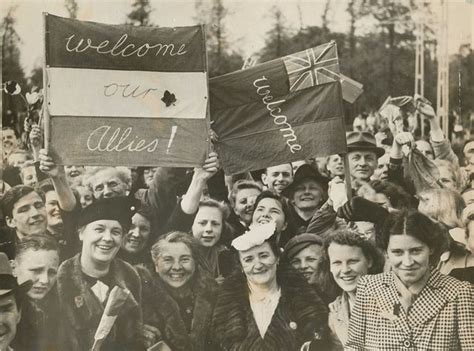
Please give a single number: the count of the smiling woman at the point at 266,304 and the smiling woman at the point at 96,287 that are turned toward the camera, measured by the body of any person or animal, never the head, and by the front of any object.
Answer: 2

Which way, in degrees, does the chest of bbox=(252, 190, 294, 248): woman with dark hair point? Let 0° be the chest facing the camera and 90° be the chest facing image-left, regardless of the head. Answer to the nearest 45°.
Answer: approximately 45°

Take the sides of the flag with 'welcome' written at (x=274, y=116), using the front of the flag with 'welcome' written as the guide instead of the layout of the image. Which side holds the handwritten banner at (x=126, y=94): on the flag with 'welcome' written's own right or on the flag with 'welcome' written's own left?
on the flag with 'welcome' written's own right

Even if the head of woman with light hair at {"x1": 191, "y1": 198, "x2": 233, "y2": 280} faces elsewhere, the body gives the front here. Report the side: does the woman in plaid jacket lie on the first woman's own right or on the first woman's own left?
on the first woman's own left

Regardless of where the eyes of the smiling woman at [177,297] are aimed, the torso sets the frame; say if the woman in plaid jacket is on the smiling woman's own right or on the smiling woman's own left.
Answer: on the smiling woman's own left
